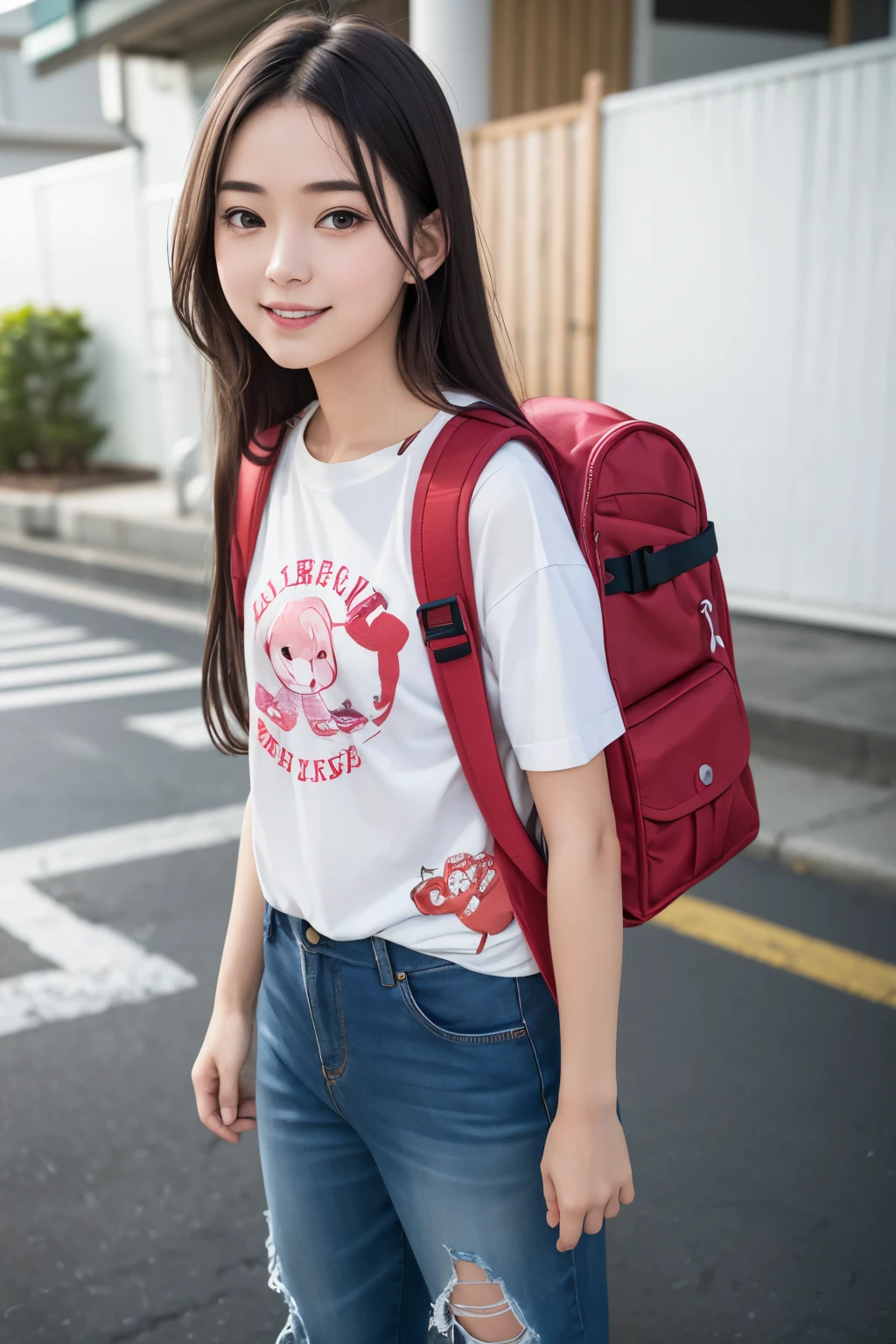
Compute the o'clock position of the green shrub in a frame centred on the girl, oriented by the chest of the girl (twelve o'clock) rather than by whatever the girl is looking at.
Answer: The green shrub is roughly at 4 o'clock from the girl.

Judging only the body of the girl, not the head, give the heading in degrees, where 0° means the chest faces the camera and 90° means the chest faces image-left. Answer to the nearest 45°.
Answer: approximately 45°

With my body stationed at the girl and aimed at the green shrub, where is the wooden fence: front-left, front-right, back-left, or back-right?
front-right

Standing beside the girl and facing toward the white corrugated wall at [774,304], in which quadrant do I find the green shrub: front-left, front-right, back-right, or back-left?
front-left

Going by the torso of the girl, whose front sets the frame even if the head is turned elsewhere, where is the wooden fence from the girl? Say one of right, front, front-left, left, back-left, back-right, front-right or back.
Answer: back-right

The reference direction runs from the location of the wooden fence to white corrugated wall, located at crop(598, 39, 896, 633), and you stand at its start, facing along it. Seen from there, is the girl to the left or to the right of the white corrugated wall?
right

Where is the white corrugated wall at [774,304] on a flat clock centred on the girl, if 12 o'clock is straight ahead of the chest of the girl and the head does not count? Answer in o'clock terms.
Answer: The white corrugated wall is roughly at 5 o'clock from the girl.
